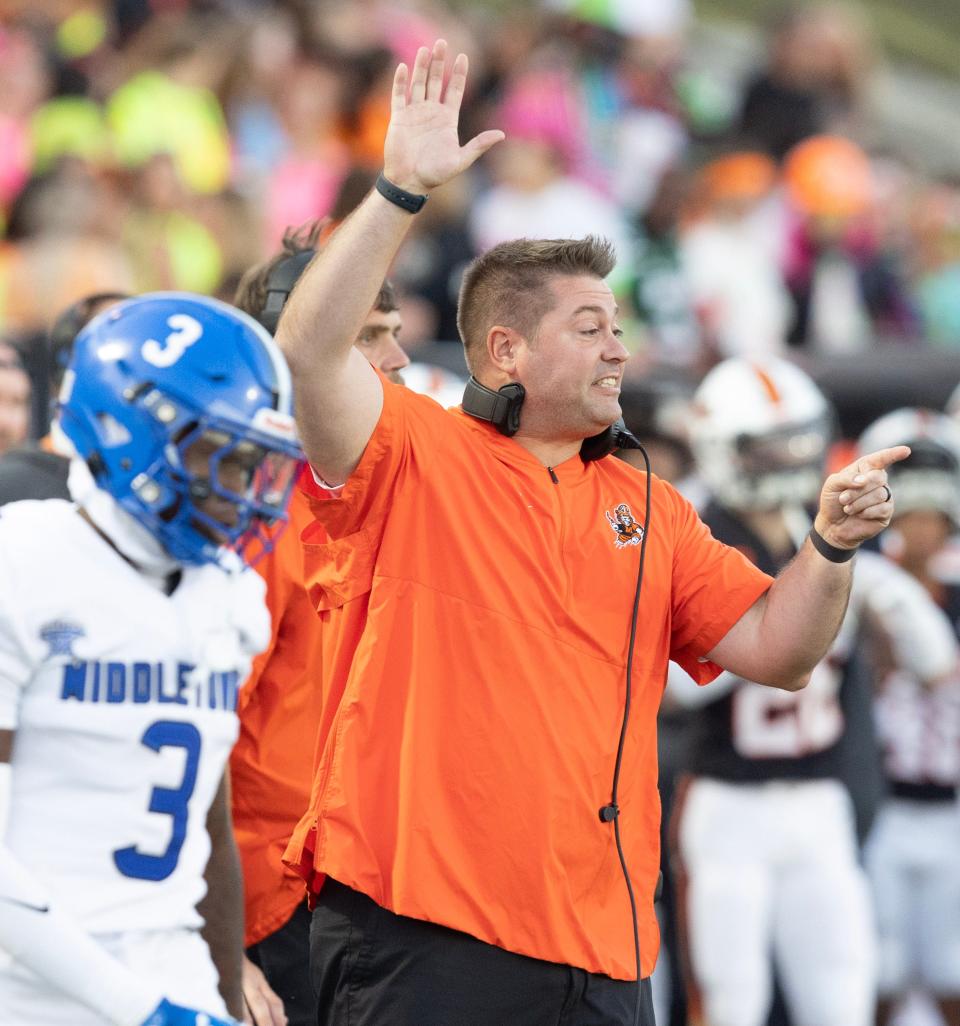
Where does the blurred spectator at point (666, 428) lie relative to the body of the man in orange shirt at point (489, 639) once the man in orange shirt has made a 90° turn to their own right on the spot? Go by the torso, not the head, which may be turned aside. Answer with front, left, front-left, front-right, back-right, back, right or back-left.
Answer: back-right

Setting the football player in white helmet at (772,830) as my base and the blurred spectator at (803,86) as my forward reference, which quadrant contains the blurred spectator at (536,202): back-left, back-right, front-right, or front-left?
front-left

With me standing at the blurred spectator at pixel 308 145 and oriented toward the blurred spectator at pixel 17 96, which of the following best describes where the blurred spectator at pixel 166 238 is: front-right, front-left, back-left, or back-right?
front-left

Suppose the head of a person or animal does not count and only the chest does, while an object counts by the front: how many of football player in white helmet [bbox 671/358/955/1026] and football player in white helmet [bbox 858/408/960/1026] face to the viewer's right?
0

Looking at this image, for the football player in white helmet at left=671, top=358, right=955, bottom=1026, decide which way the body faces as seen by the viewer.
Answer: toward the camera

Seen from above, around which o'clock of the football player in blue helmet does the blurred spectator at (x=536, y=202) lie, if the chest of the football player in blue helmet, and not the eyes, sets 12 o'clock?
The blurred spectator is roughly at 8 o'clock from the football player in blue helmet.

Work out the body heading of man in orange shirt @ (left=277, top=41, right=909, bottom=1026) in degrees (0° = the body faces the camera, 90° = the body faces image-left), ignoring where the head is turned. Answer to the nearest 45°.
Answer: approximately 315°

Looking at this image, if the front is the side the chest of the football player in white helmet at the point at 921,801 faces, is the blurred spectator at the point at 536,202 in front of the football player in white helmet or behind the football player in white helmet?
behind

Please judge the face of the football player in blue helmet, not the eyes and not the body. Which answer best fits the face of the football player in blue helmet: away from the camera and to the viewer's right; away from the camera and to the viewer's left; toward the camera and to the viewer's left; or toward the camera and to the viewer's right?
toward the camera and to the viewer's right

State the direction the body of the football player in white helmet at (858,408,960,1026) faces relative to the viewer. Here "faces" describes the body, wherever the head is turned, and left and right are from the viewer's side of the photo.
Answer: facing the viewer

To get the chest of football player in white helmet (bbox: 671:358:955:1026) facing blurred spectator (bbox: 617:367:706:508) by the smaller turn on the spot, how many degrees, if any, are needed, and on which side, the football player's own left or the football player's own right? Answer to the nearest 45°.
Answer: approximately 135° to the football player's own right

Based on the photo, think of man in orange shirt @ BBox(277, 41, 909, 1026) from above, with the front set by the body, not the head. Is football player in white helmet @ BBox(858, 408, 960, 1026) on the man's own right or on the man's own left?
on the man's own left
